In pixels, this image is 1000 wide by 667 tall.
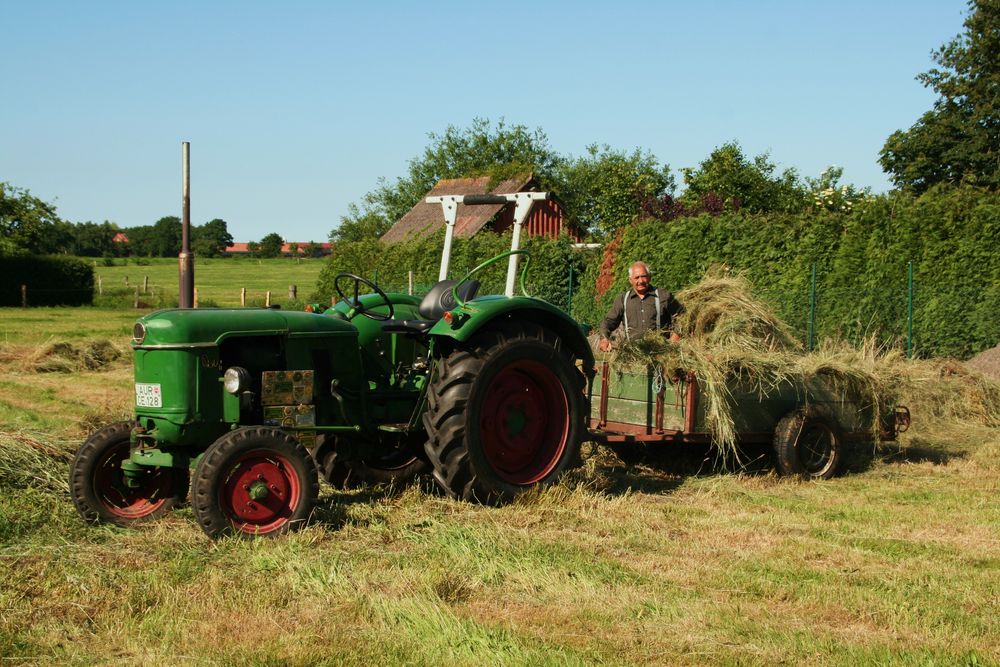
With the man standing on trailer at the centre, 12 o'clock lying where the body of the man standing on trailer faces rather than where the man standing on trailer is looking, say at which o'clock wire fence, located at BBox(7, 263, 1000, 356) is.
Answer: The wire fence is roughly at 7 o'clock from the man standing on trailer.

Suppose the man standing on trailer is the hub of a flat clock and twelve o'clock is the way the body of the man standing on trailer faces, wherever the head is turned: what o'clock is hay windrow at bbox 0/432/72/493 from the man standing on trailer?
The hay windrow is roughly at 2 o'clock from the man standing on trailer.

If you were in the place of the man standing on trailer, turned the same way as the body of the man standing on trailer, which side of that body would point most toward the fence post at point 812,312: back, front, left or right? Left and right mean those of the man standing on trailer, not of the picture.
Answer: back

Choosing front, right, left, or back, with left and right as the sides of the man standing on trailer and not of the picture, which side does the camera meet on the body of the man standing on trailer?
front

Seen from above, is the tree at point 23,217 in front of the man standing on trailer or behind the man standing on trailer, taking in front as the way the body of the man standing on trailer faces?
behind

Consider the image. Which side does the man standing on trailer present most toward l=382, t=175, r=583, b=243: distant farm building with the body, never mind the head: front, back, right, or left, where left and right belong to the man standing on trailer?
back

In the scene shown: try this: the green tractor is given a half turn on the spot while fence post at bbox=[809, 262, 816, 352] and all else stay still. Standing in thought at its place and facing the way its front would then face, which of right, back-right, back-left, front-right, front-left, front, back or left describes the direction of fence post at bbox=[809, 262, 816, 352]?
front

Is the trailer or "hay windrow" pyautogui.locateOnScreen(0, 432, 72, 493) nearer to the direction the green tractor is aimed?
the hay windrow

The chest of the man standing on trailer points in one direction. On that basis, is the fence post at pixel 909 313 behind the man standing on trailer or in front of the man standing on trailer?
behind

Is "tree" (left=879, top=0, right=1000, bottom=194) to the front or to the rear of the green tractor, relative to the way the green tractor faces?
to the rear

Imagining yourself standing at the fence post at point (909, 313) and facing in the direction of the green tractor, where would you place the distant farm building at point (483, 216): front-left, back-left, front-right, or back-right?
back-right

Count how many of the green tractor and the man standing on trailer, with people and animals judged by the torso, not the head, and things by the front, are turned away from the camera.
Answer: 0

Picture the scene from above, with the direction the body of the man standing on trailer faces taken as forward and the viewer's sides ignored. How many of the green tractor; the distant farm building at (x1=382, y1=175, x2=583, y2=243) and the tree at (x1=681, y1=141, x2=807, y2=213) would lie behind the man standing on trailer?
2
